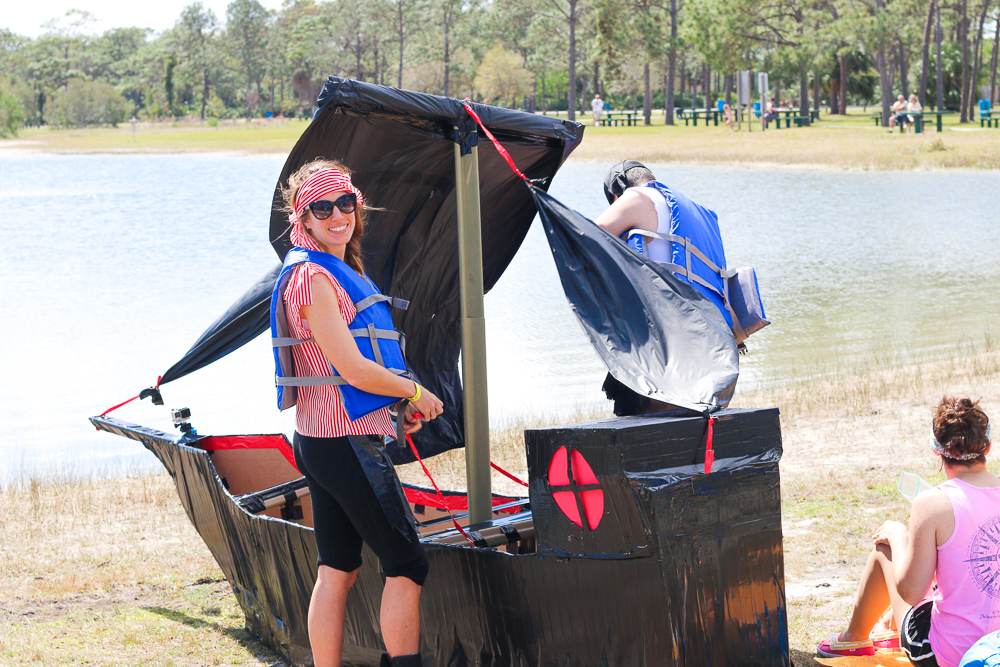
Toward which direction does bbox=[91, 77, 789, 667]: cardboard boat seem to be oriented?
to the viewer's left

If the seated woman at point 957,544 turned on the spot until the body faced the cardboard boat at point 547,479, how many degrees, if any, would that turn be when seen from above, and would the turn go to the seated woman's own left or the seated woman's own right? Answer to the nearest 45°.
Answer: approximately 45° to the seated woman's own left

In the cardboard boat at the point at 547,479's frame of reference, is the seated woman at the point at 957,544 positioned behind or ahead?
behind

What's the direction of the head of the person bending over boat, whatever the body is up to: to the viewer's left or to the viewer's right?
to the viewer's left

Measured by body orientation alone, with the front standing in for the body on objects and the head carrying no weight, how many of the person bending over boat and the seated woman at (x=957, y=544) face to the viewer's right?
0

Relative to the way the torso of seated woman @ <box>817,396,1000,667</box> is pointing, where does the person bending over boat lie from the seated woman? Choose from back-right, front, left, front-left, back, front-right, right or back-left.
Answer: front

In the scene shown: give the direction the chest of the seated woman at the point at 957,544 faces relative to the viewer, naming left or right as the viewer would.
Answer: facing away from the viewer and to the left of the viewer

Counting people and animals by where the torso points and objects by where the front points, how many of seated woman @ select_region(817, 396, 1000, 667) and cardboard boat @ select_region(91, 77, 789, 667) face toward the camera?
0
